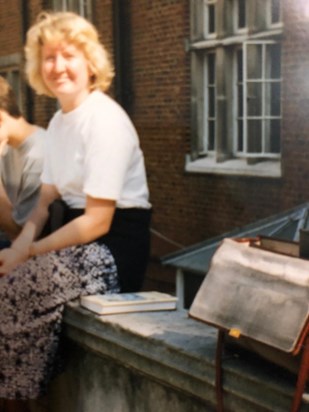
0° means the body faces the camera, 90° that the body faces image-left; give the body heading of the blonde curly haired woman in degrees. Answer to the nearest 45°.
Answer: approximately 45°

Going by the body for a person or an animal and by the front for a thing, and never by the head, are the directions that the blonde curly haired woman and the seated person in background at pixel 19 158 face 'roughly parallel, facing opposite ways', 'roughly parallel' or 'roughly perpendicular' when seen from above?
roughly parallel

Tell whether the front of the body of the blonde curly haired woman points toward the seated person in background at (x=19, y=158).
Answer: no

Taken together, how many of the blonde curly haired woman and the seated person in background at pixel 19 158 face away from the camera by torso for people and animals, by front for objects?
0

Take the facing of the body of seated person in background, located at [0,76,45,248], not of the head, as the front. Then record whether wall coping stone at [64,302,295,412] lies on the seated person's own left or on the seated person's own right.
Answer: on the seated person's own left

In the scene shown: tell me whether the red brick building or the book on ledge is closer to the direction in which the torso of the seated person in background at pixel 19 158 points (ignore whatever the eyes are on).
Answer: the book on ledge

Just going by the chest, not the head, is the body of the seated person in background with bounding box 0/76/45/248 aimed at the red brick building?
no

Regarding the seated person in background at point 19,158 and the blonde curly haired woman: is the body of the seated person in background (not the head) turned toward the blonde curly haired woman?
no

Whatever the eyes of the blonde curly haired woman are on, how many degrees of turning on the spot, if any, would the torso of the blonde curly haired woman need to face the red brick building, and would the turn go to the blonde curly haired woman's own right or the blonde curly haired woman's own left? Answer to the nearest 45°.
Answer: approximately 135° to the blonde curly haired woman's own right
